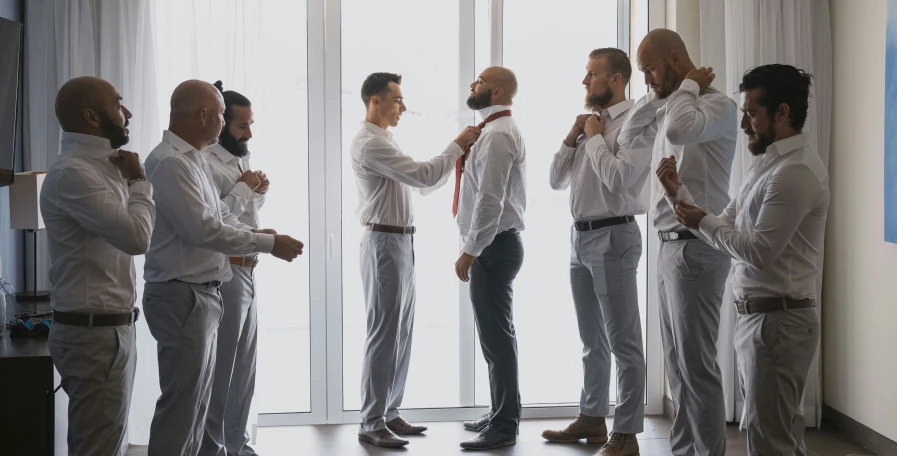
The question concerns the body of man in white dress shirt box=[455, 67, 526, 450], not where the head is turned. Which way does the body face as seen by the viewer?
to the viewer's left

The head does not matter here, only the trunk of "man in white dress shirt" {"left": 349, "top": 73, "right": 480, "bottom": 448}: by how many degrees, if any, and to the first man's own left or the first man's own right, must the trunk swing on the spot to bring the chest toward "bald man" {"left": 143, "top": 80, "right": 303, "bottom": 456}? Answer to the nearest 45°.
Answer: approximately 135° to the first man's own right

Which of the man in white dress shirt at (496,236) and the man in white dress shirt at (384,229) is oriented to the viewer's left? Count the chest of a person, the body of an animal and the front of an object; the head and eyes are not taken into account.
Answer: the man in white dress shirt at (496,236)

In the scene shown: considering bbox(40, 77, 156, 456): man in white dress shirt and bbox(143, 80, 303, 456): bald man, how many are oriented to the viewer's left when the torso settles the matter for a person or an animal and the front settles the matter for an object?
0

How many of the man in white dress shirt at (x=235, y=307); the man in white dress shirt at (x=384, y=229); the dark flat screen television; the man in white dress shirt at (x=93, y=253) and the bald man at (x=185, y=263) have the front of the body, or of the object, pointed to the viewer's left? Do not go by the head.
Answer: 0

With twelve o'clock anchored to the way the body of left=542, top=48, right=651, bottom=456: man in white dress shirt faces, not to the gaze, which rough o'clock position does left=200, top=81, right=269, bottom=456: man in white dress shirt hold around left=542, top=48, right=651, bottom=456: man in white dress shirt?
left=200, top=81, right=269, bottom=456: man in white dress shirt is roughly at 1 o'clock from left=542, top=48, right=651, bottom=456: man in white dress shirt.

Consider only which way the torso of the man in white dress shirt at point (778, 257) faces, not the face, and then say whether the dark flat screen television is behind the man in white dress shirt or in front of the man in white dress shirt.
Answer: in front

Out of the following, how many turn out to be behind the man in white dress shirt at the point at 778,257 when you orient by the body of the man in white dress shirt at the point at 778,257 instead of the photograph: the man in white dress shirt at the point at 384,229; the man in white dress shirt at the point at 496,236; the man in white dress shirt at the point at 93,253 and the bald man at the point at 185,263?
0

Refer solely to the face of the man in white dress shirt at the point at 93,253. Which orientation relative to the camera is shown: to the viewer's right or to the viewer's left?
to the viewer's right

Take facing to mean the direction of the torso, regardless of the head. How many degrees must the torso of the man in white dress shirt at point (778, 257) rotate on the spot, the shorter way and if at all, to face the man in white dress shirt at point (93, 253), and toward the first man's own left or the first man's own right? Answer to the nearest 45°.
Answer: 0° — they already face them

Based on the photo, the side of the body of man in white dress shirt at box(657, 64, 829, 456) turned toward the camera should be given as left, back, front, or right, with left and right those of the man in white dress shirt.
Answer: left

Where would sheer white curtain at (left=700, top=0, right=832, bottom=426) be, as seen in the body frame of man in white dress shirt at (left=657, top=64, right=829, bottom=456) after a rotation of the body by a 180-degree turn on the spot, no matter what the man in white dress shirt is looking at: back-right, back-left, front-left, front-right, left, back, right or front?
left

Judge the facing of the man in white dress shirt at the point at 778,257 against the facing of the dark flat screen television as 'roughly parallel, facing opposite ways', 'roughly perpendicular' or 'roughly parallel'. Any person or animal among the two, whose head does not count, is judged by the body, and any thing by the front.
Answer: roughly parallel, facing opposite ways

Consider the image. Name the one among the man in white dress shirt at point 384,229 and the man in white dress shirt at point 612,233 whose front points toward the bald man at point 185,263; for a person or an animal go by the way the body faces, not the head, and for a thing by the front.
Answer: the man in white dress shirt at point 612,233

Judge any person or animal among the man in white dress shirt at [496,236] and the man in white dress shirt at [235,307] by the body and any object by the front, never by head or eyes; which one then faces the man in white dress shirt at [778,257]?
the man in white dress shirt at [235,307]

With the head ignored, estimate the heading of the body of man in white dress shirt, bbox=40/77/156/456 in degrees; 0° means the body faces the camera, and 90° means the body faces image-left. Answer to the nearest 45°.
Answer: approximately 270°

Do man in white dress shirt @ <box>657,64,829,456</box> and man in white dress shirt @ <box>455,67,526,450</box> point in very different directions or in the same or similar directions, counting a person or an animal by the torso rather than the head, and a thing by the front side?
same or similar directions

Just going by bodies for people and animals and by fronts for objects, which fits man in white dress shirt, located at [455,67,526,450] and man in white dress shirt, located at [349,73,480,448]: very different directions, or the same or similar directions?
very different directions

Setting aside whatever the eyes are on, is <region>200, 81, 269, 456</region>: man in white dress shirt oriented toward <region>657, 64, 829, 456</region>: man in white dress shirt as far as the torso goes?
yes

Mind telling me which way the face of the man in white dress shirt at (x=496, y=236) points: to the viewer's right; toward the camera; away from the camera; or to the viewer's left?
to the viewer's left
